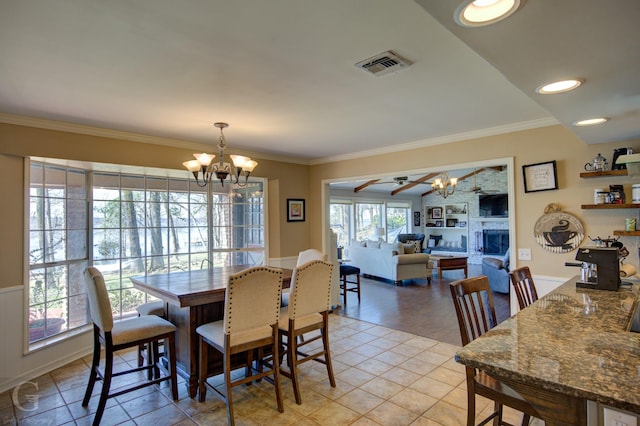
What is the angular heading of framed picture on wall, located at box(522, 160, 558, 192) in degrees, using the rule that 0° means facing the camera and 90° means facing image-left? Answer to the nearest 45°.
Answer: approximately 45°

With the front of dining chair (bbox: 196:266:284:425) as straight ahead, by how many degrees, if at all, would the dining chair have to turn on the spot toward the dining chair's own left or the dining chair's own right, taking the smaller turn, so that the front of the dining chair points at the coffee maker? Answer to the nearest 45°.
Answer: approximately 135° to the dining chair's own right

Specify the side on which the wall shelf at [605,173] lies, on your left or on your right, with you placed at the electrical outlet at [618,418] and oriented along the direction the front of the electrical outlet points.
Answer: on your right

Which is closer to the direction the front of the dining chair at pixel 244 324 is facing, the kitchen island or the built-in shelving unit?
the built-in shelving unit

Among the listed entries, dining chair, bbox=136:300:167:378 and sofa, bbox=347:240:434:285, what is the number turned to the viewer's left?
0

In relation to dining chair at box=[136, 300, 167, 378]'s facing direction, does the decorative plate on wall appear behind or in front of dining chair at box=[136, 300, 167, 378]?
in front

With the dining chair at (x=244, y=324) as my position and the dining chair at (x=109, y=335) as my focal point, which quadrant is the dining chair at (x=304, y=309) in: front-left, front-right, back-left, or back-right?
back-right

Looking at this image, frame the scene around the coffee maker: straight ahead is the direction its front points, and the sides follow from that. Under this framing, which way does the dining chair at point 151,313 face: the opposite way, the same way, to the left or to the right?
the opposite way

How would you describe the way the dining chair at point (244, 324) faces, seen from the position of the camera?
facing away from the viewer and to the left of the viewer

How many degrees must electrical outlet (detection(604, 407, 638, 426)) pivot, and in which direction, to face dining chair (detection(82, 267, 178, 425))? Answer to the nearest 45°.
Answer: approximately 45° to its right

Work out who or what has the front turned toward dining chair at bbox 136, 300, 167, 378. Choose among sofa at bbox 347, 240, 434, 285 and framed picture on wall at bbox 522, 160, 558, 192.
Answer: the framed picture on wall

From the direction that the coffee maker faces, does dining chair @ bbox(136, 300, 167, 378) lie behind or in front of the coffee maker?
in front

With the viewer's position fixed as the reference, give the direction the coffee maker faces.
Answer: facing to the left of the viewer

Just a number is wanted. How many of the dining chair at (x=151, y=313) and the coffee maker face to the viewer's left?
1

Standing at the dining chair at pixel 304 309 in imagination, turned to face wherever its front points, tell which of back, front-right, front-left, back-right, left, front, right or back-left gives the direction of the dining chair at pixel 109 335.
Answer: front-left
